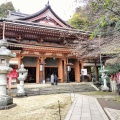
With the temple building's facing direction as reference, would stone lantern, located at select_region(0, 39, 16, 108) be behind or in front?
in front

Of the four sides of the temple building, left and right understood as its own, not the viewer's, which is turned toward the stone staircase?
front

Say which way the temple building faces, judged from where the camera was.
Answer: facing the viewer

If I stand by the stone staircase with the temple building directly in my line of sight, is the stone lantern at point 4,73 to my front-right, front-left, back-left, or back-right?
back-left
